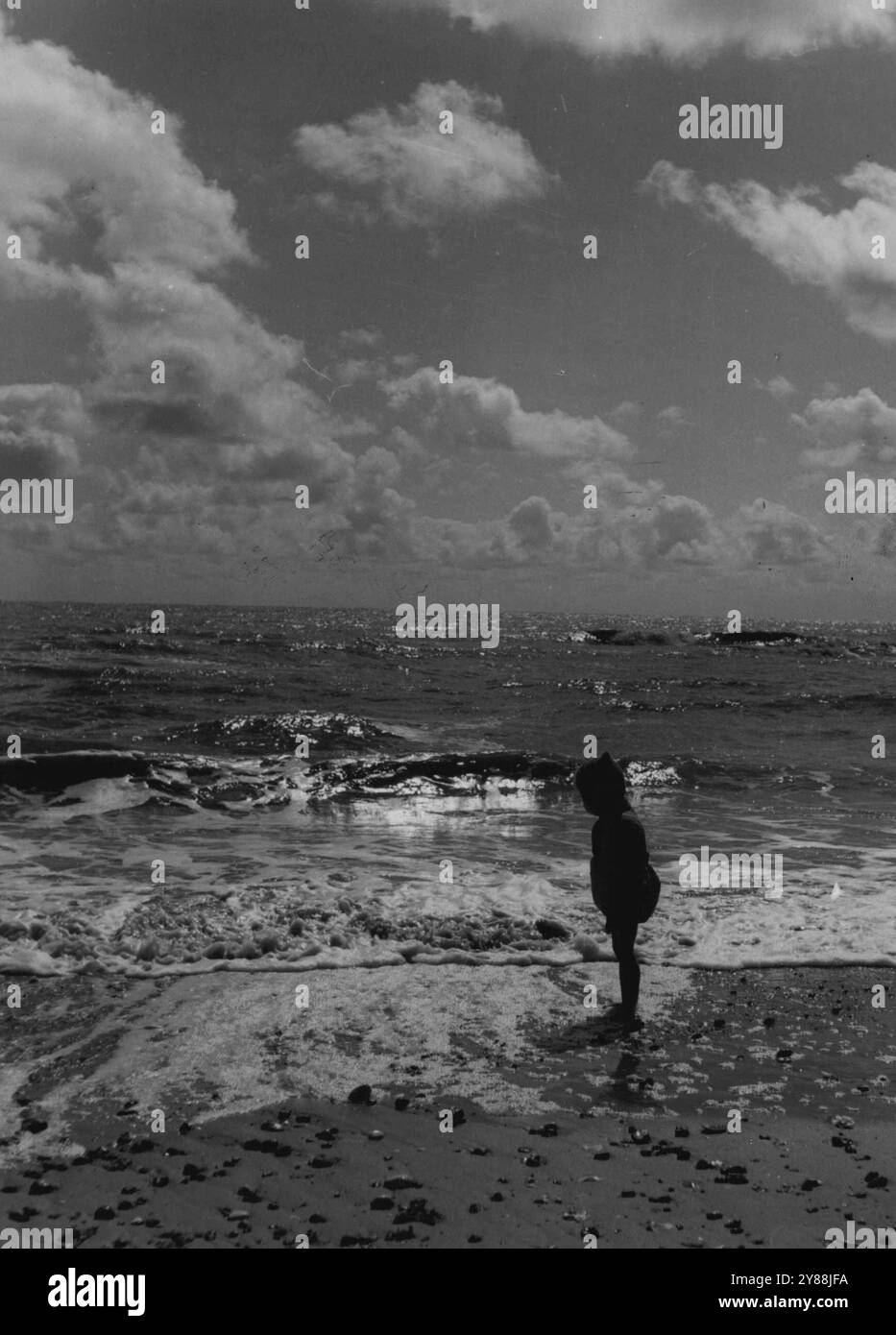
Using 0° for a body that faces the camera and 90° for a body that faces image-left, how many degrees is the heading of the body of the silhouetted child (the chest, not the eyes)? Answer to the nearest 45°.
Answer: approximately 90°

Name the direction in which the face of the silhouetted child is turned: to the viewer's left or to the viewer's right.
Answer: to the viewer's left
